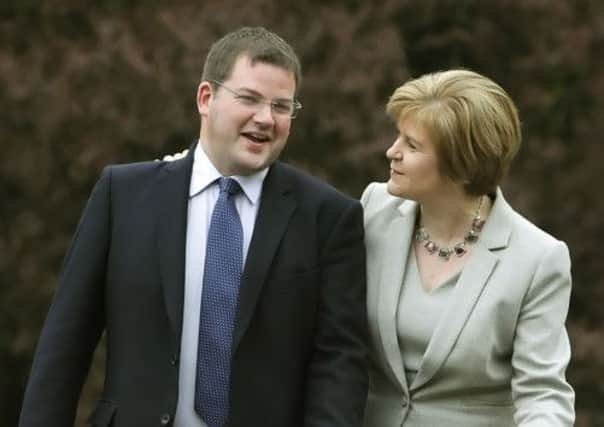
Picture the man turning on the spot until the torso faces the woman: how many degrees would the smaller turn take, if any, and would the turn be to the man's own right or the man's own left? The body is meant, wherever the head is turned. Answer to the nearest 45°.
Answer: approximately 90° to the man's own left

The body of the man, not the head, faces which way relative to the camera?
toward the camera

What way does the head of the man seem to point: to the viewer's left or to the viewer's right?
to the viewer's right

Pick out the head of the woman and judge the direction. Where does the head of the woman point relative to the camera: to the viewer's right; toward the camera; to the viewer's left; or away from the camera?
to the viewer's left
